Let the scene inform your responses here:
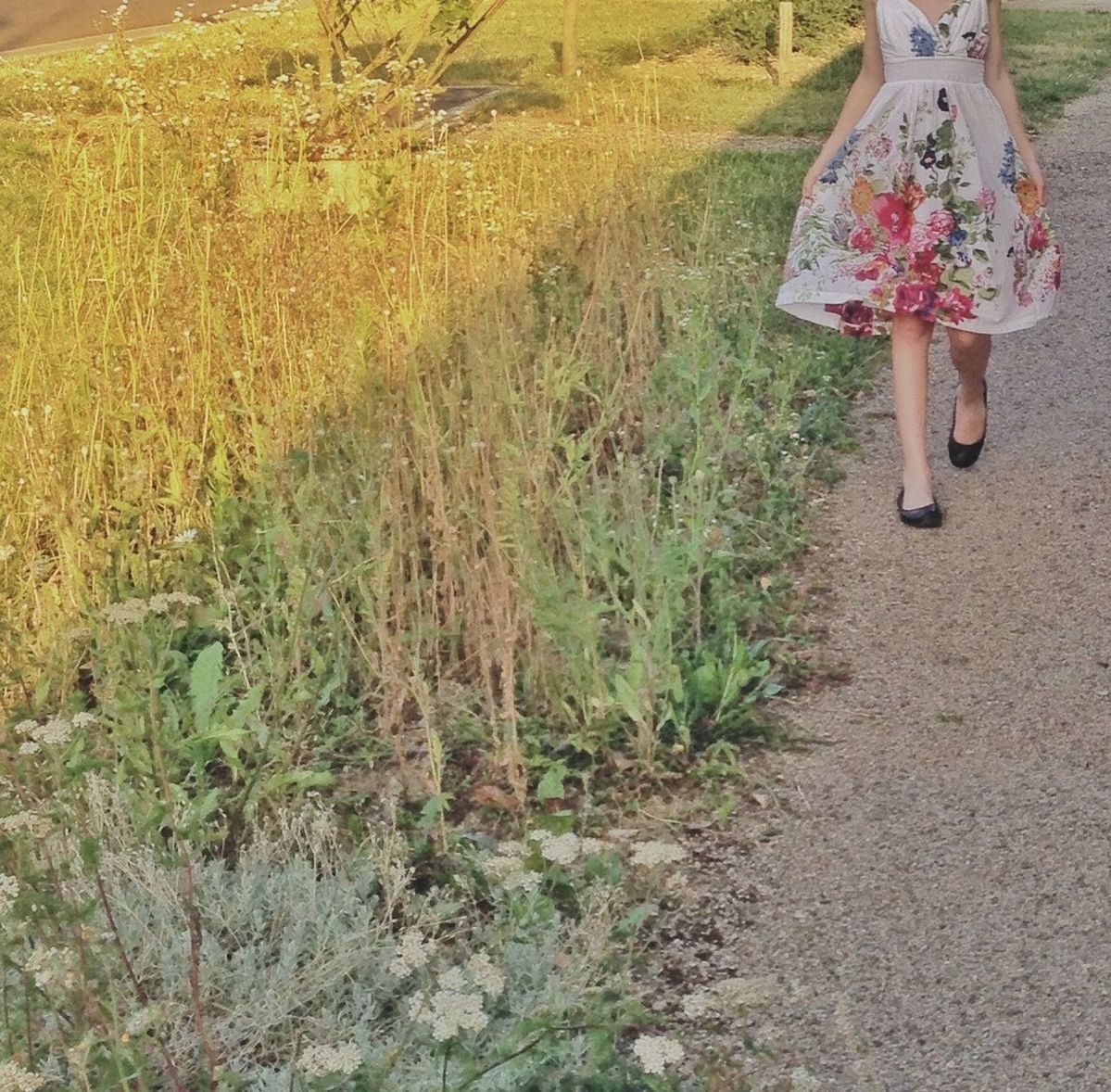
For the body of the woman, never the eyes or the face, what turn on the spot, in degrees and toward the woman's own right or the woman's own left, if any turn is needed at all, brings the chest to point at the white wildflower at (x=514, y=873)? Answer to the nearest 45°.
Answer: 0° — they already face it

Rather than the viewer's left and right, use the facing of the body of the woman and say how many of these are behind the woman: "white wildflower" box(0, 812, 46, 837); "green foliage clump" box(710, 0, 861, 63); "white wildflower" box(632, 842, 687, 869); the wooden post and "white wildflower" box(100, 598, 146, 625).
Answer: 2

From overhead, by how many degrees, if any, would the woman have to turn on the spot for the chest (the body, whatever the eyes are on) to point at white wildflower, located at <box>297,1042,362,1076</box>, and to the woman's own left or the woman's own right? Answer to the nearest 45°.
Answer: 0° — they already face it

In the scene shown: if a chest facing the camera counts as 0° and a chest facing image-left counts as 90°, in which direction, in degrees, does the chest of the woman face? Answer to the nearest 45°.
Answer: approximately 0°

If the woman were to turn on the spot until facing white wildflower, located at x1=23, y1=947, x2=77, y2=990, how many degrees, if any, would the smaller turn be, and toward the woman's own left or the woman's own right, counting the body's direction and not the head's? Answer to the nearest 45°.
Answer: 0° — they already face it

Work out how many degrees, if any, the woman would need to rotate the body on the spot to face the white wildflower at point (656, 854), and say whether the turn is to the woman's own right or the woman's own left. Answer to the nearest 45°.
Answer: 0° — they already face it

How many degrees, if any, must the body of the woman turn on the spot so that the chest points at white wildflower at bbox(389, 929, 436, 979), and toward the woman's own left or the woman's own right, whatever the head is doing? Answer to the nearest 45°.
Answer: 0° — they already face it

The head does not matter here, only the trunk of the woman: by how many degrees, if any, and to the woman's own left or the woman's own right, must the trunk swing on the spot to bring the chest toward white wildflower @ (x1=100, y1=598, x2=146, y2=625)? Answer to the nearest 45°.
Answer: approximately 45° to the woman's own right

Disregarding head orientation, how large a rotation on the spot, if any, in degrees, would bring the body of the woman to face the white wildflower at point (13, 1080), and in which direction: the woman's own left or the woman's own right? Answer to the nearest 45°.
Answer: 0° — they already face it

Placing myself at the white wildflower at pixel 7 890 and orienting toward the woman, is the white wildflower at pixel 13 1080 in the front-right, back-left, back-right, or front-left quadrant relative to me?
back-right

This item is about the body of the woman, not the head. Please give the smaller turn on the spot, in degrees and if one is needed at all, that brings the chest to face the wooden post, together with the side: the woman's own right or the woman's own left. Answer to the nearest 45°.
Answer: approximately 180°

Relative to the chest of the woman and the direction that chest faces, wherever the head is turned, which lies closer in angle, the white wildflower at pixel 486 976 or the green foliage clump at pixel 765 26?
the white wildflower
